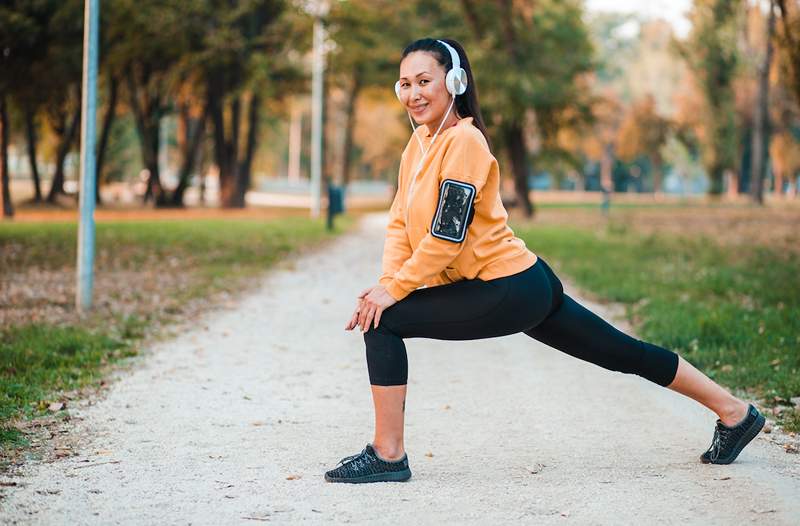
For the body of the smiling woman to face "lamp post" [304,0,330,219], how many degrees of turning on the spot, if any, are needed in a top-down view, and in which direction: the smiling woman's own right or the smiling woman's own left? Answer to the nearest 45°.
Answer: approximately 90° to the smiling woman's own right

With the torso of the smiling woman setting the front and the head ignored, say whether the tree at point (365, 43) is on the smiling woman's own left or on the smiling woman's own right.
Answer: on the smiling woman's own right

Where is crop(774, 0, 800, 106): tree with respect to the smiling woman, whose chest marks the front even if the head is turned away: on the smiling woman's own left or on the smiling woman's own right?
on the smiling woman's own right

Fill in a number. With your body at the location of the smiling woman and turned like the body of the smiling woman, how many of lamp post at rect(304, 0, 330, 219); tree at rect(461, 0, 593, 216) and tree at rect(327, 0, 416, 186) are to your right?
3

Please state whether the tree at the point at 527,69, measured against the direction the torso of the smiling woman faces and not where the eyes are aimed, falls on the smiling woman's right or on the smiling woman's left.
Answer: on the smiling woman's right

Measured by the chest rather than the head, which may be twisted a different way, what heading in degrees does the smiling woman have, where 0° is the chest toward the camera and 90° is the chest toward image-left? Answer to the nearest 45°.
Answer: approximately 90°

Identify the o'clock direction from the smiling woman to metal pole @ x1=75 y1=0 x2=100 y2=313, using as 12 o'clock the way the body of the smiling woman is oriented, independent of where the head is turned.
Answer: The metal pole is roughly at 2 o'clock from the smiling woman.

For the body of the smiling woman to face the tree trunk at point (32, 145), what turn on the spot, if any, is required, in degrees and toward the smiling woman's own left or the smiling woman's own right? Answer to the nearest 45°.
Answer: approximately 45° to the smiling woman's own right

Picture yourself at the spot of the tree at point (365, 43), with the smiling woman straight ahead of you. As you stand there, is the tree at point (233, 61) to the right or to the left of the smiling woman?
right

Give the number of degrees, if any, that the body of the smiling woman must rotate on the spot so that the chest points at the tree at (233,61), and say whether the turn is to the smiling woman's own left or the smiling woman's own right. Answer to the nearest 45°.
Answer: approximately 90° to the smiling woman's own right

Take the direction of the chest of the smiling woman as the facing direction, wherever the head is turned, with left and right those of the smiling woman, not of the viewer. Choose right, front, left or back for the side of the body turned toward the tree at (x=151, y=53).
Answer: right
